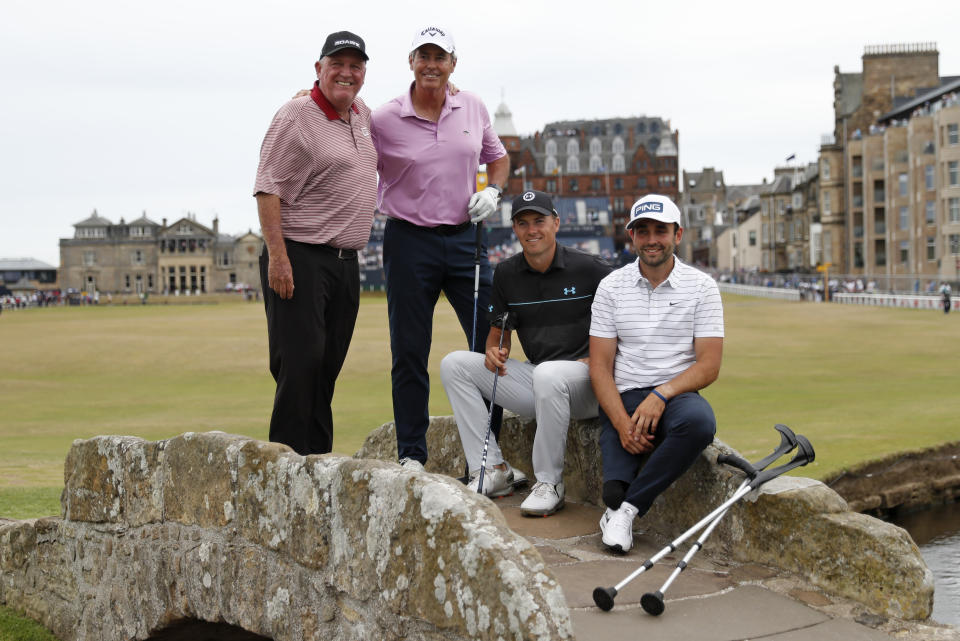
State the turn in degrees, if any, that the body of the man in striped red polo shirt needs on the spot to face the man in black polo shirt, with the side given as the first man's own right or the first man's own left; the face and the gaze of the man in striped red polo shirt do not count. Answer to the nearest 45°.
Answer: approximately 45° to the first man's own left

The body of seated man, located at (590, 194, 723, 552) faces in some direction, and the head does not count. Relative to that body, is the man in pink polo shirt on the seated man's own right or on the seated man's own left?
on the seated man's own right

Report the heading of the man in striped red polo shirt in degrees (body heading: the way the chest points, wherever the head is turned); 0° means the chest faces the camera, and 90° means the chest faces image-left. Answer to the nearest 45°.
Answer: approximately 315°

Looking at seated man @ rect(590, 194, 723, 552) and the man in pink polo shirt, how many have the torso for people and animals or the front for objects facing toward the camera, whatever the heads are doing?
2

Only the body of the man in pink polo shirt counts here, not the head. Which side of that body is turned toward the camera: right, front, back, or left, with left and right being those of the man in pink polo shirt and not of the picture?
front

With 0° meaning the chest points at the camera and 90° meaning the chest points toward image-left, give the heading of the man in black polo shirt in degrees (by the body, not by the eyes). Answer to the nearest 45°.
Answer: approximately 45°

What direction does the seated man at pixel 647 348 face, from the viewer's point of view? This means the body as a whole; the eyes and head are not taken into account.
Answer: toward the camera

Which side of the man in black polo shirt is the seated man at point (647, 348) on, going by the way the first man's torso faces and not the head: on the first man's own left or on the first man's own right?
on the first man's own left

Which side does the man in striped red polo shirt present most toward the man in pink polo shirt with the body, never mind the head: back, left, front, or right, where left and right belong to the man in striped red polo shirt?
left

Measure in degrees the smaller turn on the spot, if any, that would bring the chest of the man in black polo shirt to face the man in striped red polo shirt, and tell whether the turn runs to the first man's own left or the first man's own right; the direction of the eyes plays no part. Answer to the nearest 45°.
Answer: approximately 45° to the first man's own right
